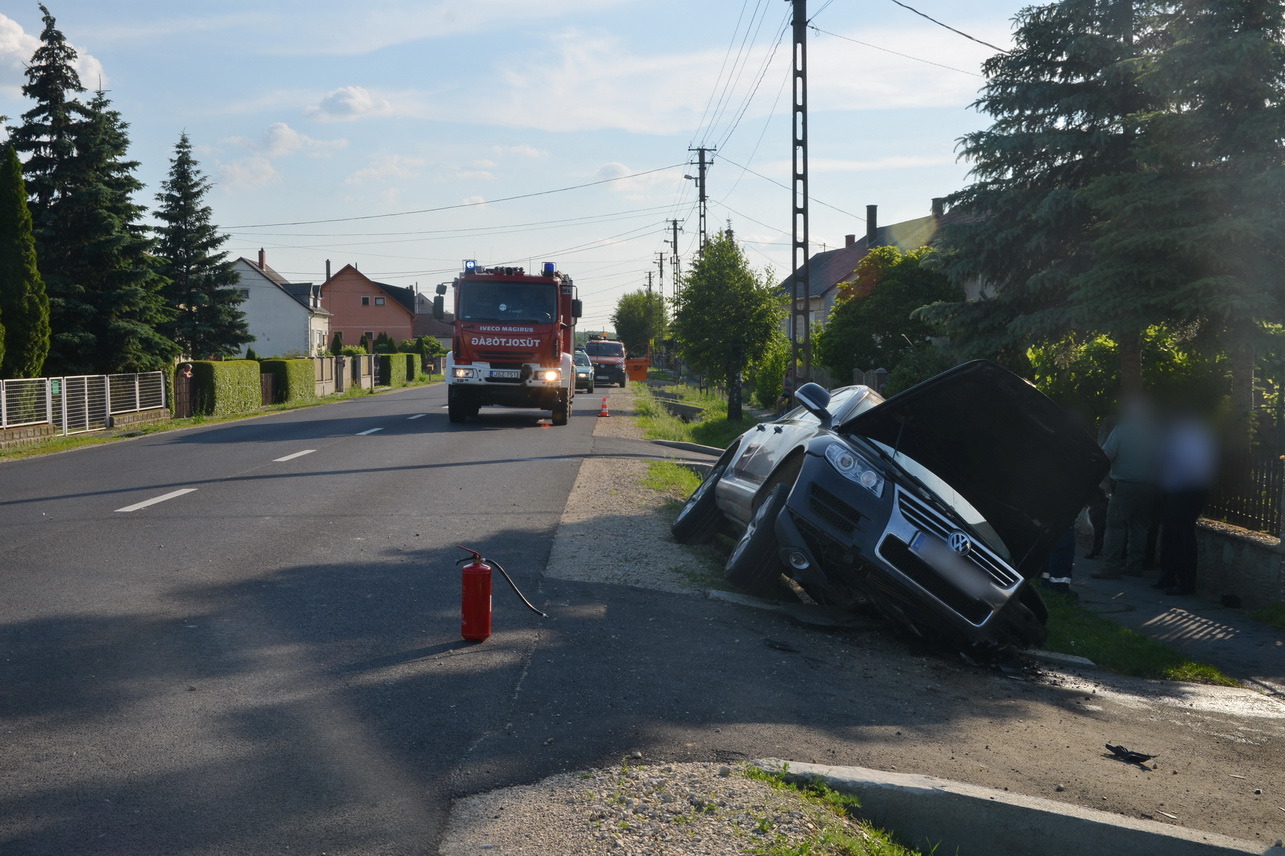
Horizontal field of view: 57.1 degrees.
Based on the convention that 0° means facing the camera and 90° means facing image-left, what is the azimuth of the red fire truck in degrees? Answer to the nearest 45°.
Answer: approximately 0°

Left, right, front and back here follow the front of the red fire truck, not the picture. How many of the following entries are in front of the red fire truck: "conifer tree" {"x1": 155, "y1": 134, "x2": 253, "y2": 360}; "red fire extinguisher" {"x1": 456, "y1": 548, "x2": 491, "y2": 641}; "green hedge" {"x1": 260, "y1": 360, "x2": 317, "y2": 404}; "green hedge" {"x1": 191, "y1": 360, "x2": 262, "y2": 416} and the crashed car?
2

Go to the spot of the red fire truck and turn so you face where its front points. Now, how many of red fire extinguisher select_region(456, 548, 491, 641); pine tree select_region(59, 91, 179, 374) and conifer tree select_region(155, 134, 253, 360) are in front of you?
1

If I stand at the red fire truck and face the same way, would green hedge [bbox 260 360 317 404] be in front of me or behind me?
behind

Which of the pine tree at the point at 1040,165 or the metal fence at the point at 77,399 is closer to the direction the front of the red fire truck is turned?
the pine tree

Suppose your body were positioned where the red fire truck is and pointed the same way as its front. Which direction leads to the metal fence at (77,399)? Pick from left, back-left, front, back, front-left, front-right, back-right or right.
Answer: right

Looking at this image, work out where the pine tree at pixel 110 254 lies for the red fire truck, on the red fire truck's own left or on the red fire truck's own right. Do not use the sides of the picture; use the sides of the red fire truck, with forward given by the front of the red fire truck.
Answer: on the red fire truck's own right

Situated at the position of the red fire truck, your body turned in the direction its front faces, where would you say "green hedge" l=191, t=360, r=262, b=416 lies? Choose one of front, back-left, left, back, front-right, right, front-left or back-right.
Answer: back-right

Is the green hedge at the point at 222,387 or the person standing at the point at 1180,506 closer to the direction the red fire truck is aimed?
the person standing

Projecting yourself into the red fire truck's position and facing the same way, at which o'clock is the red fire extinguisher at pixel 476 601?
The red fire extinguisher is roughly at 12 o'clock from the red fire truck.

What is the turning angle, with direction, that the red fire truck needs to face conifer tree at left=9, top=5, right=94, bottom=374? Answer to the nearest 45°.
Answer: approximately 135° to its right

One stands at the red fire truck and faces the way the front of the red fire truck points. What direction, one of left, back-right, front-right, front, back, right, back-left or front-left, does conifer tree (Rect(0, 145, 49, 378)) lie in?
right

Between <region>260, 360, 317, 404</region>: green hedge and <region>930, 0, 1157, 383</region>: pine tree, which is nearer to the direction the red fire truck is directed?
the pine tree

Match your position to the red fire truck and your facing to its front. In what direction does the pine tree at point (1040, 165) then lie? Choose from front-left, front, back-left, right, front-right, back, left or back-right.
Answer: front-left

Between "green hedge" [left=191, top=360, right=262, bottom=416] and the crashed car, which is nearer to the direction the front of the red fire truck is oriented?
the crashed car
